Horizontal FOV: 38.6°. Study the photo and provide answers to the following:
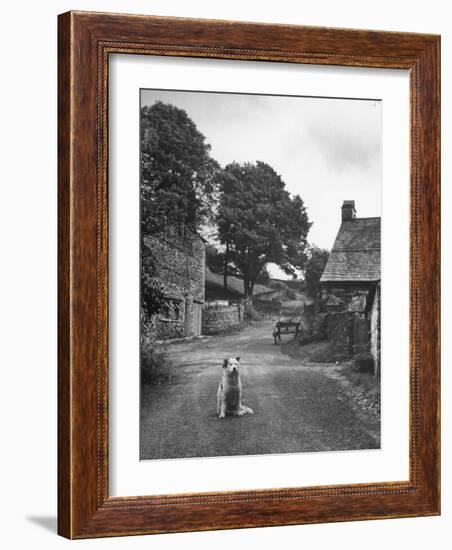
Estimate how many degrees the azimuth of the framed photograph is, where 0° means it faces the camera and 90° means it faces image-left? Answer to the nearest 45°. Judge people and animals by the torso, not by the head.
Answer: approximately 315°

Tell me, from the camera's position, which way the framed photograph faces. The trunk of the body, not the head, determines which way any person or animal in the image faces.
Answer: facing the viewer and to the right of the viewer
